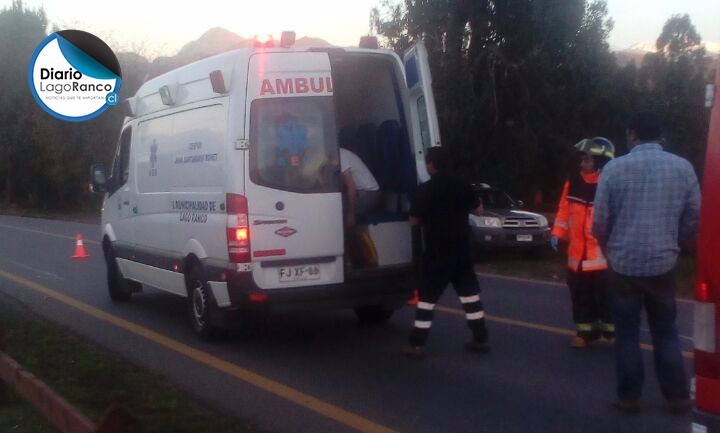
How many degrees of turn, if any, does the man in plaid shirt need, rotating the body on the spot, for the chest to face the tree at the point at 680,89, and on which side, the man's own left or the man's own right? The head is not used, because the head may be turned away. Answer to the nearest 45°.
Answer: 0° — they already face it

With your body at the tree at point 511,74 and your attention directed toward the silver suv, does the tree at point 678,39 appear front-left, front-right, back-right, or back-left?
back-left

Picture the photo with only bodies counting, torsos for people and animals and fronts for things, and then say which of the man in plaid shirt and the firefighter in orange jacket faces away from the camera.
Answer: the man in plaid shirt

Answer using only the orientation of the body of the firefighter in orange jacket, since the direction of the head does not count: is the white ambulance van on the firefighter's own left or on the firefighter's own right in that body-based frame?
on the firefighter's own right

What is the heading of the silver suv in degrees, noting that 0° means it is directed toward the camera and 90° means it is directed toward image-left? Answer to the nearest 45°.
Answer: approximately 315°

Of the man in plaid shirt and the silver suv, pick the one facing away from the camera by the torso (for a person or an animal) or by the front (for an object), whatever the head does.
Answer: the man in plaid shirt

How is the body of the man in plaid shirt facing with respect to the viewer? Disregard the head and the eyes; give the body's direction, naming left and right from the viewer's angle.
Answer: facing away from the viewer

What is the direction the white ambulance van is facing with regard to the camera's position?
facing away from the viewer and to the left of the viewer
